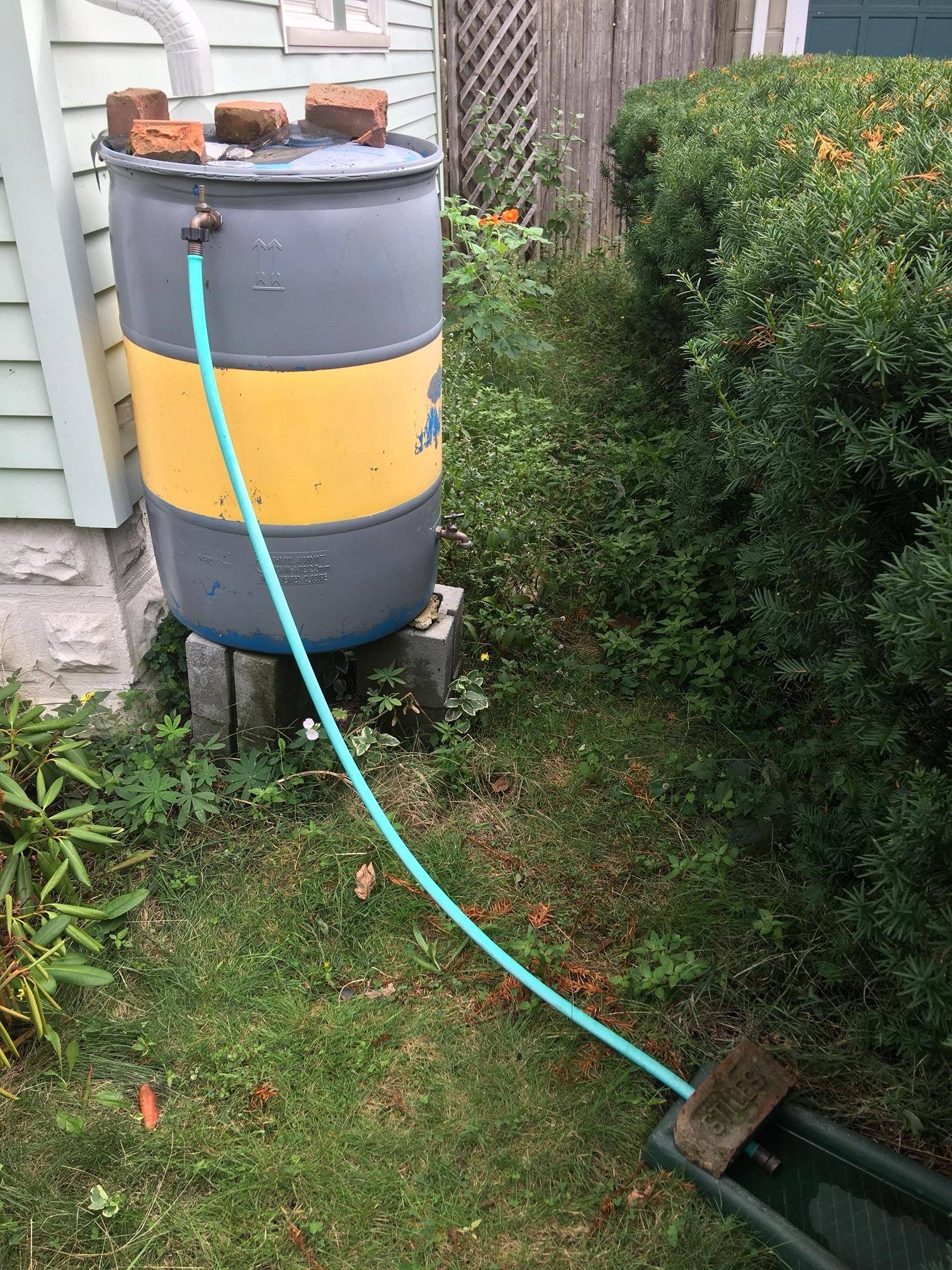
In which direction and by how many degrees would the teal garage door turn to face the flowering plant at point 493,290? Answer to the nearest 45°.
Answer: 0° — it already faces it

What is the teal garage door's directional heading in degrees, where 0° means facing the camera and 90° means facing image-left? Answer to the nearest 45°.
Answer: approximately 0°

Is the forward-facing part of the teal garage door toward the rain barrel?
yes

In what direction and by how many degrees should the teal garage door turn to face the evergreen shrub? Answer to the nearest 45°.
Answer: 0° — it already faces it

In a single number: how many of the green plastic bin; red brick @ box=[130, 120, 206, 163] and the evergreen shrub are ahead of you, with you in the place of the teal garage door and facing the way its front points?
3

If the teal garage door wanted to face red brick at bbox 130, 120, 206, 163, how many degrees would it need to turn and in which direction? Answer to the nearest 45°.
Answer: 0° — it already faces it

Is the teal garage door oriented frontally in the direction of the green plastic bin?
yes

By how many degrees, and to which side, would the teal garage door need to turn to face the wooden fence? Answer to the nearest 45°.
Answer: approximately 45° to its right
